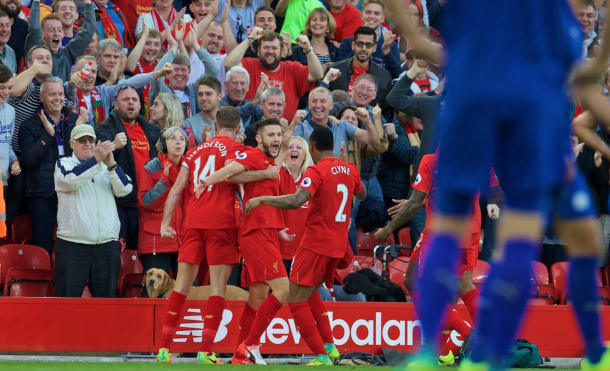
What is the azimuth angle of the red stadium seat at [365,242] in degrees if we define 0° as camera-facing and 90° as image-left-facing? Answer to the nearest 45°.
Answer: approximately 0°

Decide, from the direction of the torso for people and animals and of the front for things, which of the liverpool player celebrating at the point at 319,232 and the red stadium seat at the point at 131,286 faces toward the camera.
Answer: the red stadium seat

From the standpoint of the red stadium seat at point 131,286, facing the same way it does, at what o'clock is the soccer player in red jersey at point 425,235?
The soccer player in red jersey is roughly at 10 o'clock from the red stadium seat.

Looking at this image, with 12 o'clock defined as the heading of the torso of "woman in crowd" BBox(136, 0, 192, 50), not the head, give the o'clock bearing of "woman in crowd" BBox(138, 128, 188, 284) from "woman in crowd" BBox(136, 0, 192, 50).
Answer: "woman in crowd" BBox(138, 128, 188, 284) is roughly at 12 o'clock from "woman in crowd" BBox(136, 0, 192, 50).

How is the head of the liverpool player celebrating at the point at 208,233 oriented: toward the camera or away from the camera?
away from the camera

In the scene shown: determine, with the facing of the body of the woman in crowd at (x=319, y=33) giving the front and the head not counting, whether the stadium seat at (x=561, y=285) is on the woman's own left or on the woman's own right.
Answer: on the woman's own left

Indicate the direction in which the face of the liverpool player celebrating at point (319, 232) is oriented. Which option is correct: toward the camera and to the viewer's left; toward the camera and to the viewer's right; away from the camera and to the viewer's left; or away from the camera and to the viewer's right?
away from the camera and to the viewer's left

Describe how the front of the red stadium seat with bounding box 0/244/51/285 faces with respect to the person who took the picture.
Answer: facing the viewer

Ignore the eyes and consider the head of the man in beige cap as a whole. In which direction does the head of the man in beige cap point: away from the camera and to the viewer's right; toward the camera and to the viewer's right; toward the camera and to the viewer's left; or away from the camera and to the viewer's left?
toward the camera and to the viewer's right

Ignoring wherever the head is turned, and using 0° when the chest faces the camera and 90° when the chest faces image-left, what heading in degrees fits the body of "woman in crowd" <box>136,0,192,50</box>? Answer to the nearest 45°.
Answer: approximately 0°

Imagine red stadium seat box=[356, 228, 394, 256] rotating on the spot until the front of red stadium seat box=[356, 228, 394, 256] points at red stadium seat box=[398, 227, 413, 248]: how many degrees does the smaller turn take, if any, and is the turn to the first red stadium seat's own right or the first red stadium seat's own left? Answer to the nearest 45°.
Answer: approximately 90° to the first red stadium seat's own left

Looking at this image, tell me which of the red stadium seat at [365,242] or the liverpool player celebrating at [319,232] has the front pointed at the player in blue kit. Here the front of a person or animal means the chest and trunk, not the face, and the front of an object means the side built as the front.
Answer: the red stadium seat

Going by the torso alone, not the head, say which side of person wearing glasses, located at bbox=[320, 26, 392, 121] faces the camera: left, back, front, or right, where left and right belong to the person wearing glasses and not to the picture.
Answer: front
